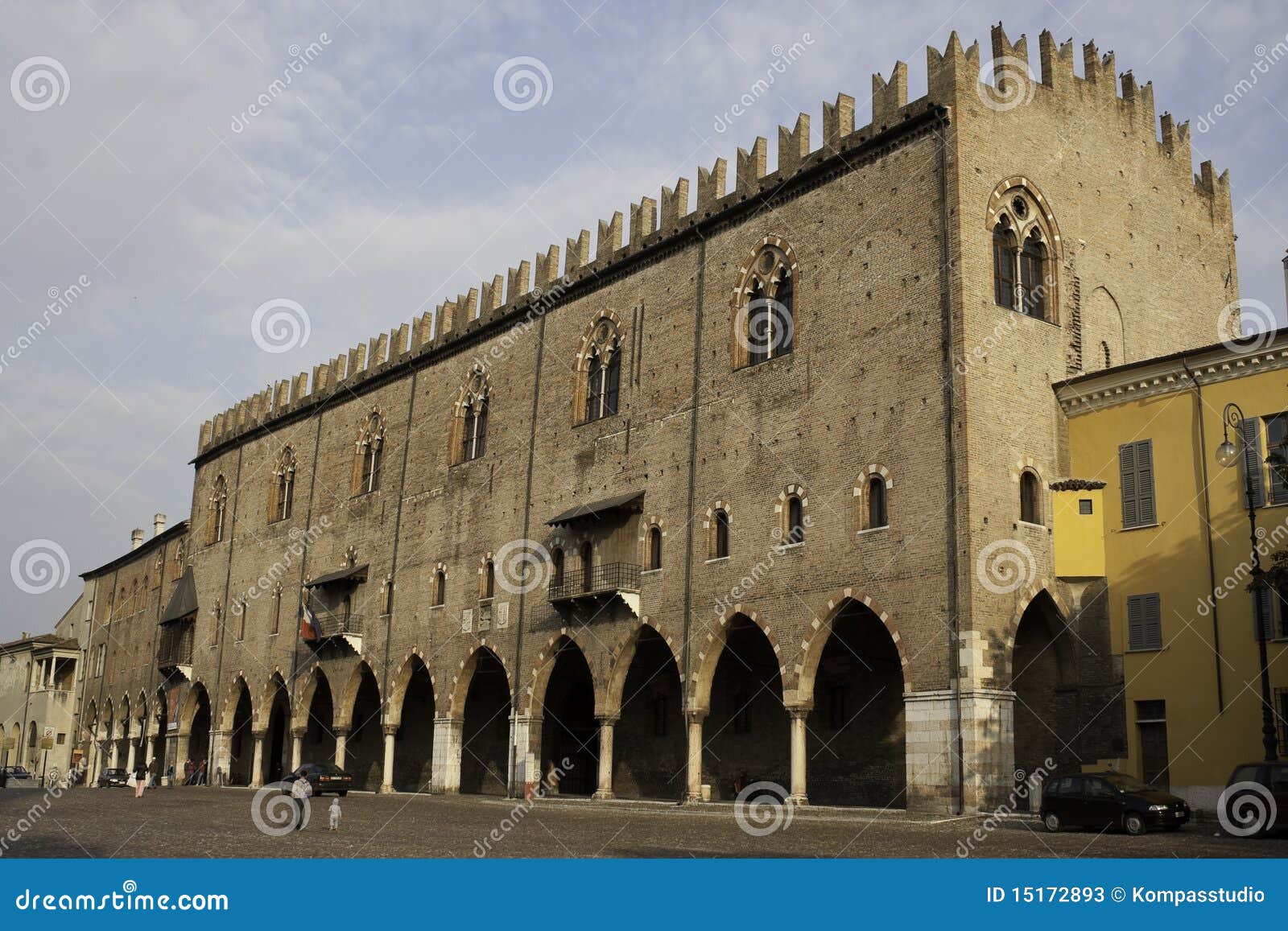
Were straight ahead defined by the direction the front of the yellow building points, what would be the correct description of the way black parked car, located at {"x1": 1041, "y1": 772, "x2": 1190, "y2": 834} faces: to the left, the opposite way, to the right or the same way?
to the left

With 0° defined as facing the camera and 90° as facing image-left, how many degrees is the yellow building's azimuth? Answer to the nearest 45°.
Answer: approximately 45°

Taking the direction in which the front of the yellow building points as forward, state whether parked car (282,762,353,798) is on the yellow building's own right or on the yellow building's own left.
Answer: on the yellow building's own right

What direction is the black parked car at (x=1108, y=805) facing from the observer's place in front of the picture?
facing the viewer and to the right of the viewer

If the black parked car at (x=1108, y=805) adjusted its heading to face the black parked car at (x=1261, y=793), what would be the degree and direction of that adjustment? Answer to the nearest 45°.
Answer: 0° — it already faces it
